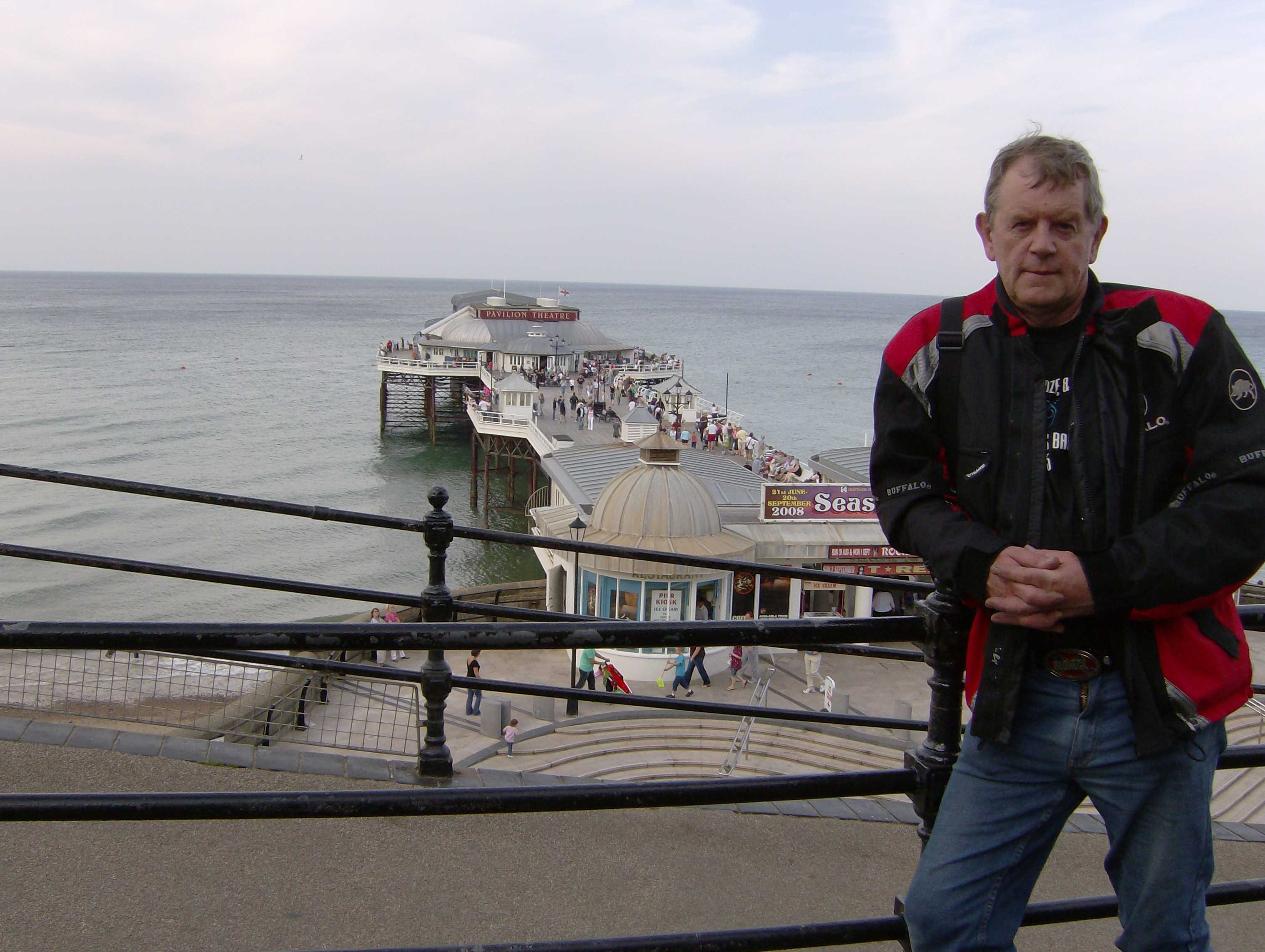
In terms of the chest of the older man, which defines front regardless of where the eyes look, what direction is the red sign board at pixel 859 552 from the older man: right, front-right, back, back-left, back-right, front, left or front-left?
back

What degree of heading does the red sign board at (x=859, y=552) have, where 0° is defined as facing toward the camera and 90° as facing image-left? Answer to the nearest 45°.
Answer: approximately 0°

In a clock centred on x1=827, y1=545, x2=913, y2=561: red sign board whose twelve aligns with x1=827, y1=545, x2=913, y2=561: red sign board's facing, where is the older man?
The older man is roughly at 12 o'clock from the red sign board.

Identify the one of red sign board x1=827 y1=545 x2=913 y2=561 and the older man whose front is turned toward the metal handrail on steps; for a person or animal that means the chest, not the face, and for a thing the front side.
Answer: the red sign board

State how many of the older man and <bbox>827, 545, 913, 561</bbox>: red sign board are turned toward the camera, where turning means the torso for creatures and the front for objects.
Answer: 2

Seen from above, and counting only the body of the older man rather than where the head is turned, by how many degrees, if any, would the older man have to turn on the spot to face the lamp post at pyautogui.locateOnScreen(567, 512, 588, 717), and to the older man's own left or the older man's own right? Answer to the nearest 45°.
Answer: approximately 135° to the older man's own right

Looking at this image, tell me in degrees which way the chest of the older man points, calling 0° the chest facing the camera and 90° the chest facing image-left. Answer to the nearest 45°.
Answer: approximately 0°
